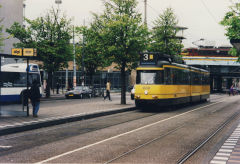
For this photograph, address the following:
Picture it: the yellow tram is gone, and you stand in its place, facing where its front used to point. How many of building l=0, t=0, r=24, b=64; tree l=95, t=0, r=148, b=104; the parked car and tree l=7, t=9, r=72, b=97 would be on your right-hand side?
4

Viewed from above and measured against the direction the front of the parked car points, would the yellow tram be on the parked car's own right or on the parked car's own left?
on the parked car's own left

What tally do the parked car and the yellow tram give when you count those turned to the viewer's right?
0

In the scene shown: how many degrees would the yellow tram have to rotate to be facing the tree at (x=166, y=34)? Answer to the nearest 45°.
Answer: approximately 135° to its right

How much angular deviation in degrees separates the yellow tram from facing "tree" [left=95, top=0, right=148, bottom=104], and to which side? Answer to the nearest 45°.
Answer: approximately 90° to its right

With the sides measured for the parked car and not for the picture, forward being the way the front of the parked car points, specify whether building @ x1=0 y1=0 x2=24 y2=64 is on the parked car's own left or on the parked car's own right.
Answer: on the parked car's own right

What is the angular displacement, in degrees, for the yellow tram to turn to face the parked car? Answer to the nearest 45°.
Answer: approximately 90° to its right

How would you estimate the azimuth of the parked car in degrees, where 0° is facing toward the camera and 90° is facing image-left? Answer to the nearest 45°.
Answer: approximately 45°

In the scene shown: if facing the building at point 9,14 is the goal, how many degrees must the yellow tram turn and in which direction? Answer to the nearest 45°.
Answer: approximately 90° to its right

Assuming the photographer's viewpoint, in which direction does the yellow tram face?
facing the viewer and to the left of the viewer

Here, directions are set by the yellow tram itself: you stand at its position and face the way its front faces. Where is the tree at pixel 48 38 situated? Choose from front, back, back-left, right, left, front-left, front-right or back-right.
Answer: right

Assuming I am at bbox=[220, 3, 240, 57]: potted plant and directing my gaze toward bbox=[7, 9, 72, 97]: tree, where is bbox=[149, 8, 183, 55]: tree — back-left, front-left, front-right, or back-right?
front-right
